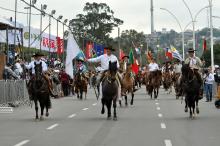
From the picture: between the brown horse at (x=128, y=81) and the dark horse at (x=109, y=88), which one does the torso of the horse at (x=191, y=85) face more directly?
the dark horse

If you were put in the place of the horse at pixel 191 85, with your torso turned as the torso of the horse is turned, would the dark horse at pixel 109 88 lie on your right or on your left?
on your right

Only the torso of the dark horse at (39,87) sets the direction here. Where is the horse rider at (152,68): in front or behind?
behind

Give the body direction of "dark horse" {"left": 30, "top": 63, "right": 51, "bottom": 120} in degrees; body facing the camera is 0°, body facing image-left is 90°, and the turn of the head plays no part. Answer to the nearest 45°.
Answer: approximately 0°

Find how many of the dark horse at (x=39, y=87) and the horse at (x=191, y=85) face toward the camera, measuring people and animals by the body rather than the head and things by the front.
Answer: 2
